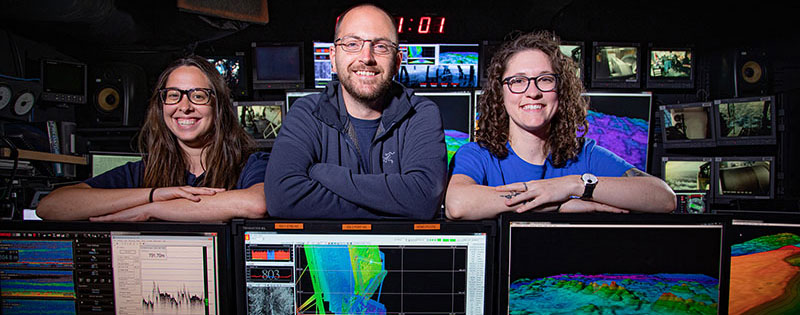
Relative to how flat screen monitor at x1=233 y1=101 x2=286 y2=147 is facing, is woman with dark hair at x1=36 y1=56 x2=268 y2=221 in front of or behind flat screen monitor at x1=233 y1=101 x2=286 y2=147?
in front

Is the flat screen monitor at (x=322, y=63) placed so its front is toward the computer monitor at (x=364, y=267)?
yes

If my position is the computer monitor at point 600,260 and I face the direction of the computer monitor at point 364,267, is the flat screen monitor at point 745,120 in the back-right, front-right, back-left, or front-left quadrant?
back-right

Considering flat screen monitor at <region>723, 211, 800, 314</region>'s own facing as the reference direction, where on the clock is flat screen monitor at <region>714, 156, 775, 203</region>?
flat screen monitor at <region>714, 156, 775, 203</region> is roughly at 6 o'clock from flat screen monitor at <region>723, 211, 800, 314</region>.

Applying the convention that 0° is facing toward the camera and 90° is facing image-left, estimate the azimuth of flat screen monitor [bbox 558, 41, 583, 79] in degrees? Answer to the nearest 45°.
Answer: approximately 0°

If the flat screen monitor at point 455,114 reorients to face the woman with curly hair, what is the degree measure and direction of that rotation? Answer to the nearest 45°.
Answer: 0° — it already faces them
